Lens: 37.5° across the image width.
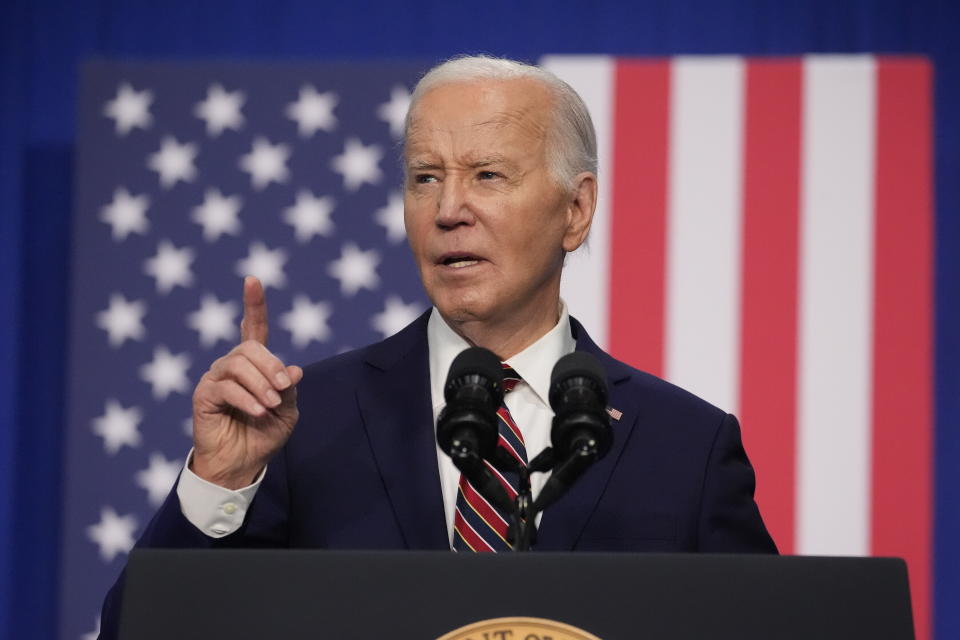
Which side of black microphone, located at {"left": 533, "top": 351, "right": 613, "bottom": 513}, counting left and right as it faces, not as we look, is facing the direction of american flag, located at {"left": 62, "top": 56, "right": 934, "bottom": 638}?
front

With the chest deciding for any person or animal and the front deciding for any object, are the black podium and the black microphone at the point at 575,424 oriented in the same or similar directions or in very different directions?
very different directions

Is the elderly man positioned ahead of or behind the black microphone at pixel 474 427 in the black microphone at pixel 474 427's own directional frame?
ahead

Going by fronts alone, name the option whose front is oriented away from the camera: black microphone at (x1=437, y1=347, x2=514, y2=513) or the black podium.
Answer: the black microphone

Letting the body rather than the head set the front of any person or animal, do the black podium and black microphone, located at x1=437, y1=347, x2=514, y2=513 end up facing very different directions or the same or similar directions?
very different directions

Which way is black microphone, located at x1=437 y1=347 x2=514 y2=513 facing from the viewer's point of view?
away from the camera

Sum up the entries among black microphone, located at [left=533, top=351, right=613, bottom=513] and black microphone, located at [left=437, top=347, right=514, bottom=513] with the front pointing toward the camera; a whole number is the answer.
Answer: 0

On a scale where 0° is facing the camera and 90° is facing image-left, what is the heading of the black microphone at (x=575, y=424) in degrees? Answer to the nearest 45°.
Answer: approximately 180°

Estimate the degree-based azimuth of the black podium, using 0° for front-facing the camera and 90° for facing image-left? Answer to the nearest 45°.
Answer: approximately 0°

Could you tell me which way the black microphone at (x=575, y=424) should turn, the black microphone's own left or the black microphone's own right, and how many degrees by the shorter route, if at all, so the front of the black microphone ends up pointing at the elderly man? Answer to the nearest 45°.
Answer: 0° — it already faces them

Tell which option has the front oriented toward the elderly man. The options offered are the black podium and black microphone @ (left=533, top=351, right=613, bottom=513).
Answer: the black microphone

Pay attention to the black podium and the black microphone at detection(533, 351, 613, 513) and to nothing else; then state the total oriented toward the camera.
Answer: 1

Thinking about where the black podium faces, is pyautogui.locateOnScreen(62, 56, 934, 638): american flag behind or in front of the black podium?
behind
